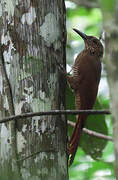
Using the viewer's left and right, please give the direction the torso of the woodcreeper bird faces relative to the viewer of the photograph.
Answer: facing to the left of the viewer
